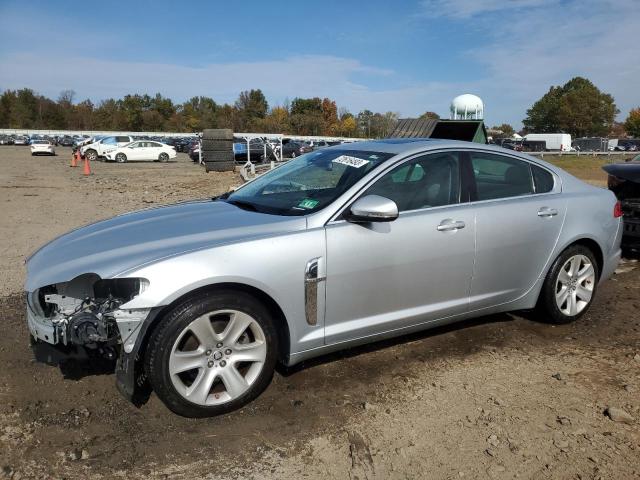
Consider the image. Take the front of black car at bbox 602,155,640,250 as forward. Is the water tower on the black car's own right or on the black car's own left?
on the black car's own right

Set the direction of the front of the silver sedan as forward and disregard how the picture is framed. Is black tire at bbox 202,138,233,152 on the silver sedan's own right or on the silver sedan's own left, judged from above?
on the silver sedan's own right

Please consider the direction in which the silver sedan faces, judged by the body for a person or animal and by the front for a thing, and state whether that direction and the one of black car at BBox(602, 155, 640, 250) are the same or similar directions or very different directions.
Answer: same or similar directions

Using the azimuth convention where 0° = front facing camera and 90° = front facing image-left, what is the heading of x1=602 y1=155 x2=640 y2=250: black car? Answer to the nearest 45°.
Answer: approximately 45°

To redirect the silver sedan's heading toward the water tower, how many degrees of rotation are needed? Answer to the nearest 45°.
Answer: approximately 135° to its right

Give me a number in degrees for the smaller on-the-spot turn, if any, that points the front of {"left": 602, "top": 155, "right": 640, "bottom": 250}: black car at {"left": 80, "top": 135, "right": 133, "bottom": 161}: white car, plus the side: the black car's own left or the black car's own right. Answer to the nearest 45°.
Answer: approximately 90° to the black car's own right

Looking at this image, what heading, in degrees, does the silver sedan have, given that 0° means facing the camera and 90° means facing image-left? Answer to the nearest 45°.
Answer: approximately 45°

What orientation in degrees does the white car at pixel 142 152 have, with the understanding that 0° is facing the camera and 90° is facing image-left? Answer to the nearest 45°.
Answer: approximately 90°

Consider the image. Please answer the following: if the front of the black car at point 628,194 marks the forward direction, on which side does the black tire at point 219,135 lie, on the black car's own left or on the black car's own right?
on the black car's own right

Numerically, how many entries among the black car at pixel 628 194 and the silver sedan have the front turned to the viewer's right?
0

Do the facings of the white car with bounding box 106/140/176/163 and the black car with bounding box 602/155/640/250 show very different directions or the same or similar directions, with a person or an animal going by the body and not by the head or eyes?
same or similar directions

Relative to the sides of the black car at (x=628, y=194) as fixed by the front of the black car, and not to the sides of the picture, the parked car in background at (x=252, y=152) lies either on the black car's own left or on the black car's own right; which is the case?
on the black car's own right

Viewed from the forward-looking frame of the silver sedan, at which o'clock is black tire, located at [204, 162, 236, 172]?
The black tire is roughly at 4 o'clock from the silver sedan.

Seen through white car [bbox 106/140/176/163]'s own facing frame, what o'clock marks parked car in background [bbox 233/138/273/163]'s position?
The parked car in background is roughly at 7 o'clock from the white car.
